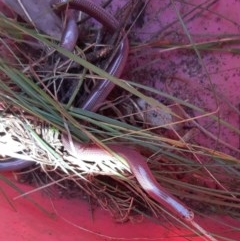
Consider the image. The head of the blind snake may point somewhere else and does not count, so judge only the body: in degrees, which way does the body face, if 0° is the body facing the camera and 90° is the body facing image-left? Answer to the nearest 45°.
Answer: approximately 315°
